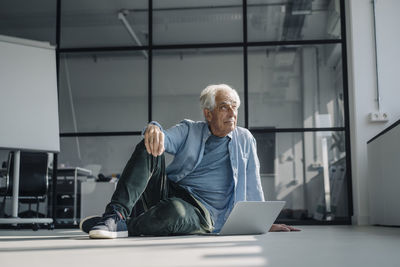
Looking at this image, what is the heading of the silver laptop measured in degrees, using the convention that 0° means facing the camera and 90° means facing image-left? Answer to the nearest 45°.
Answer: approximately 135°

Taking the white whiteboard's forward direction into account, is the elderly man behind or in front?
in front

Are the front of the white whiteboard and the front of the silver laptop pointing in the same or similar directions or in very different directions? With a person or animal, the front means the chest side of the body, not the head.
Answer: very different directions

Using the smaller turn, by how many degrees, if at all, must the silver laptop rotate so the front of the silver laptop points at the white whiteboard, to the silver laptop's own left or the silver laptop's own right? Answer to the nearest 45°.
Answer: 0° — it already faces it

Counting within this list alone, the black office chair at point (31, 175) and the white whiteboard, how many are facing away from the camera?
1

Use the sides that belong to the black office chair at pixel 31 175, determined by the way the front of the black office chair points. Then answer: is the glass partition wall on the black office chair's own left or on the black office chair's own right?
on the black office chair's own right

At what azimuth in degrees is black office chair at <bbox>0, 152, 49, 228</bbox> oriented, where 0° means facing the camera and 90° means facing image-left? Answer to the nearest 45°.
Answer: approximately 180°

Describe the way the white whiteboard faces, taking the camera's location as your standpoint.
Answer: facing the viewer and to the right of the viewer

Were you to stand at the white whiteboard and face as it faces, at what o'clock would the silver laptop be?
The silver laptop is roughly at 11 o'clock from the white whiteboard.

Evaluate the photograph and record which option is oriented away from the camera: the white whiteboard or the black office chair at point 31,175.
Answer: the black office chair
